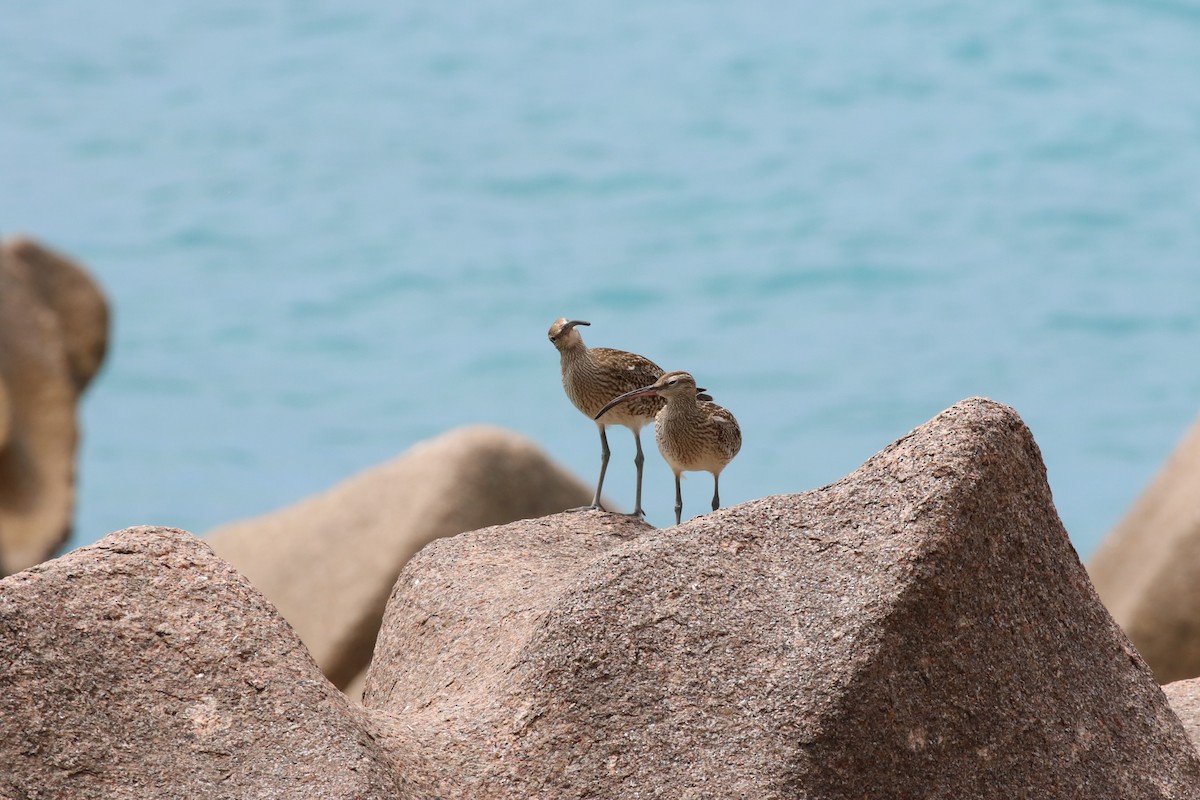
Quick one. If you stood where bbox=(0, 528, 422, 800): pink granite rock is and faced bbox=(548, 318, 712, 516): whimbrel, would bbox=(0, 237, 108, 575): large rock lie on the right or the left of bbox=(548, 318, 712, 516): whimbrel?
left

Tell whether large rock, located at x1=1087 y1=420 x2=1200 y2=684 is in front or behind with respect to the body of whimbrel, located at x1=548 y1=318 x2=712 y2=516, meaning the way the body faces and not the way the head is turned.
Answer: behind

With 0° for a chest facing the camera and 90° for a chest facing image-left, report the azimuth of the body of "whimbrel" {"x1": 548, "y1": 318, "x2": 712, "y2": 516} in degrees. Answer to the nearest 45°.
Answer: approximately 45°

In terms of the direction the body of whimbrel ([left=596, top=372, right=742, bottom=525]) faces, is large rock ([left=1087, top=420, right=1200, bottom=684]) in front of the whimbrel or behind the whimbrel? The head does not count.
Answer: behind

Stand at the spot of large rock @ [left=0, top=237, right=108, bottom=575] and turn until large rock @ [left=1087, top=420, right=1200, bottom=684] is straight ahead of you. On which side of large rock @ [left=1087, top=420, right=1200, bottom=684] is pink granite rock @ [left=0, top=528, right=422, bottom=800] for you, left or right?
right

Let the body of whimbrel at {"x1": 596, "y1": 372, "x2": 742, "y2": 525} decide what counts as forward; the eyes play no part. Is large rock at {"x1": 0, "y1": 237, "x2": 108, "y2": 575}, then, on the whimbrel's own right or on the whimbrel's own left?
on the whimbrel's own right

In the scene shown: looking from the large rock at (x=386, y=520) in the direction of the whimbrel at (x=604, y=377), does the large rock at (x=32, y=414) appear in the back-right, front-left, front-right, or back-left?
back-right
